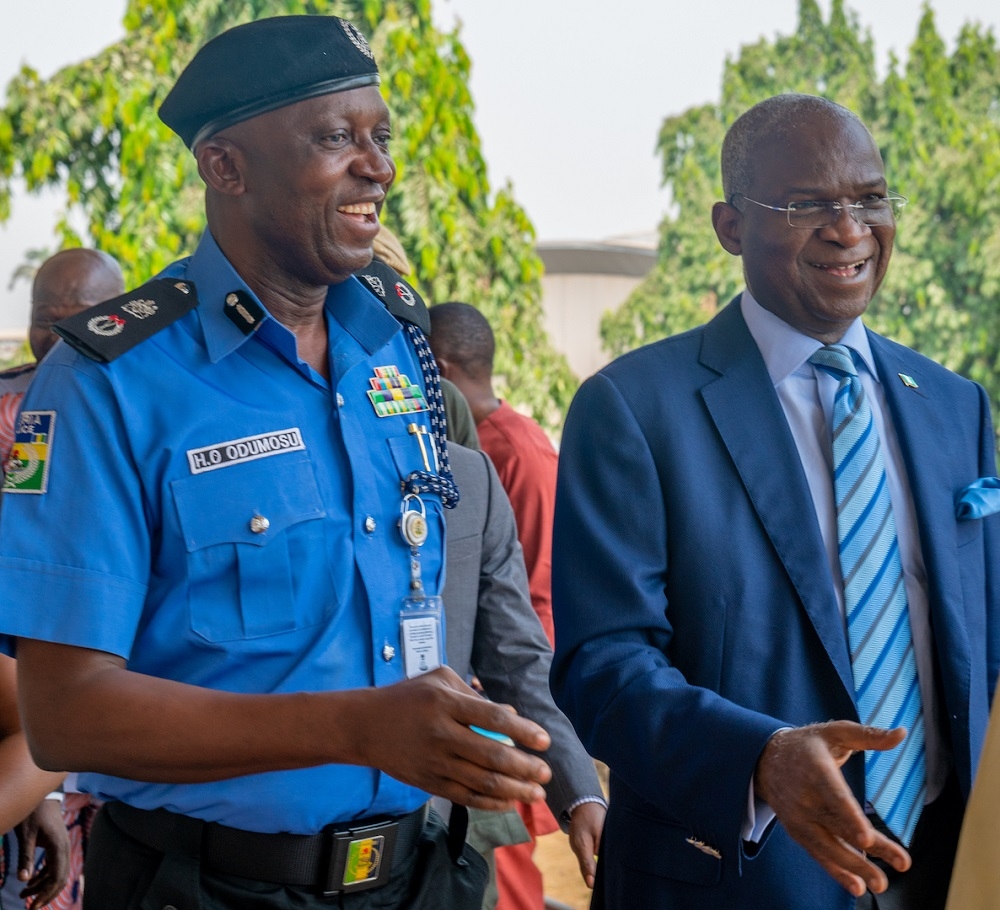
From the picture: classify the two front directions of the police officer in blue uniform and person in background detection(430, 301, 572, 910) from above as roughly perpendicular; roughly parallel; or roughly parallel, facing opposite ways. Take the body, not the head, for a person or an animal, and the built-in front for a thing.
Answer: roughly parallel, facing opposite ways

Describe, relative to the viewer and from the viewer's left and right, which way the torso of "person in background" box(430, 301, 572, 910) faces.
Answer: facing away from the viewer and to the left of the viewer

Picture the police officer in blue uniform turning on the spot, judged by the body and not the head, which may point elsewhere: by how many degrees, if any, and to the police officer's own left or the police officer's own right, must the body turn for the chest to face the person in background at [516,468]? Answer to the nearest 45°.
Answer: approximately 135° to the police officer's own left

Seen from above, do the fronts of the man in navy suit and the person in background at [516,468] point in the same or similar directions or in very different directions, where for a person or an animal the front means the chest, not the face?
very different directions

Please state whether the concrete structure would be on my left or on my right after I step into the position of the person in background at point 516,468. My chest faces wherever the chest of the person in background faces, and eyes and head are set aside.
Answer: on my right

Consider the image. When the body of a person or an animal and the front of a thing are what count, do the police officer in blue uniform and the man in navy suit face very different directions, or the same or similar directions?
same or similar directions

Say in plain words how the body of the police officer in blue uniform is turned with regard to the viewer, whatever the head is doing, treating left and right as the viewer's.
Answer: facing the viewer and to the right of the viewer

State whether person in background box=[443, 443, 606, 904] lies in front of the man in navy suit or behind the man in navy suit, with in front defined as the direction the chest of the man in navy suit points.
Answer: behind

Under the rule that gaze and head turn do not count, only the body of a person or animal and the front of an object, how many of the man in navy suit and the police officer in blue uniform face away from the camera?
0

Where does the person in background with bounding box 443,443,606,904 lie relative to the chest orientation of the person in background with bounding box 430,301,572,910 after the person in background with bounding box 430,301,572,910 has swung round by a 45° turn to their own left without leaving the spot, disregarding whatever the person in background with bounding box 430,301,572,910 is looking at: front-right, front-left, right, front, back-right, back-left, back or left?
left
